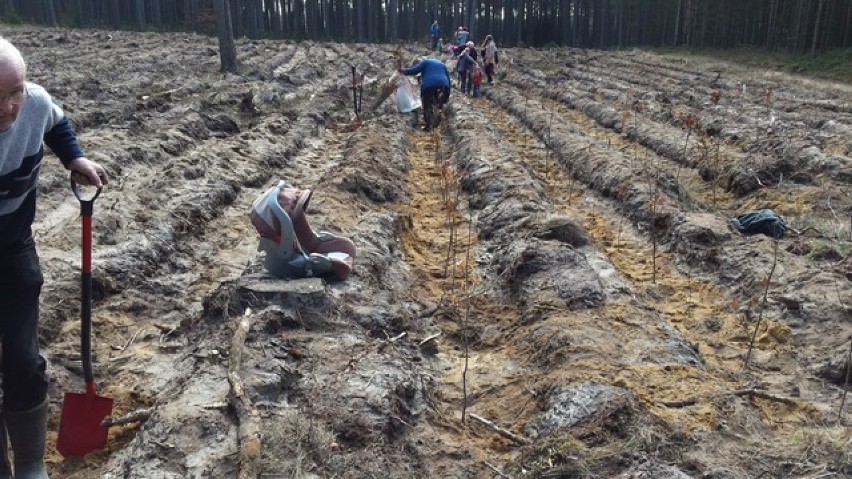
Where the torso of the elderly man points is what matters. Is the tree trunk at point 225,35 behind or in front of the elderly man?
behind

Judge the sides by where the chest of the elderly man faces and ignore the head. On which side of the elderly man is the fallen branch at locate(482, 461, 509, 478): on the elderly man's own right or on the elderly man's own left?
on the elderly man's own left

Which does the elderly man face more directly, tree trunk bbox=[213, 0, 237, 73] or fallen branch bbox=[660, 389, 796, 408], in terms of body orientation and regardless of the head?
the fallen branch

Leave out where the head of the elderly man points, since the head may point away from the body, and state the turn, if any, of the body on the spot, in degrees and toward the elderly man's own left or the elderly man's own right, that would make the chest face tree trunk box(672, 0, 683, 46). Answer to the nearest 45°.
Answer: approximately 135° to the elderly man's own left

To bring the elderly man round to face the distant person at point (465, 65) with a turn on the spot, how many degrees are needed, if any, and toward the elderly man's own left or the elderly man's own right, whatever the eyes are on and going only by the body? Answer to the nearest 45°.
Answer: approximately 135° to the elderly man's own left
